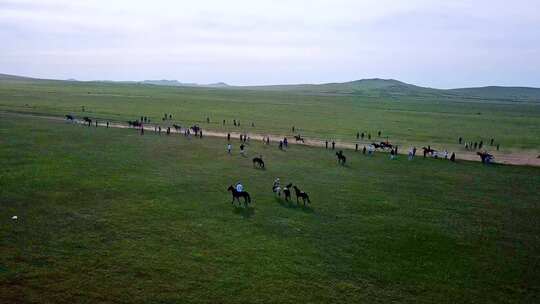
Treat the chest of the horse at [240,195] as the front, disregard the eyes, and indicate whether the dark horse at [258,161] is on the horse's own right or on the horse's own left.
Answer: on the horse's own right

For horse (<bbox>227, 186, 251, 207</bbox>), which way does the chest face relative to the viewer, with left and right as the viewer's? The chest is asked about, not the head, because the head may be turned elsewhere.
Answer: facing away from the viewer and to the left of the viewer

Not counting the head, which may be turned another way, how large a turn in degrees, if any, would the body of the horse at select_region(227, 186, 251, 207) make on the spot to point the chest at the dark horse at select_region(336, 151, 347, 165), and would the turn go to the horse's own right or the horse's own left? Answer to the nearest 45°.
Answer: approximately 90° to the horse's own right
